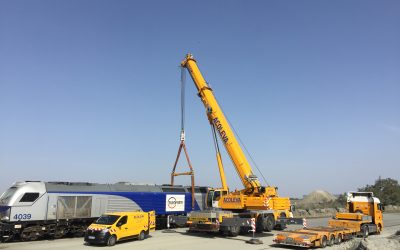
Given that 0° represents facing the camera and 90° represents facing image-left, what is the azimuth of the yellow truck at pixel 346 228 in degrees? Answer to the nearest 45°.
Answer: approximately 225°

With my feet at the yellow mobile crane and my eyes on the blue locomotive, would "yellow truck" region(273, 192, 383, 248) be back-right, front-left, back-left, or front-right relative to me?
back-left

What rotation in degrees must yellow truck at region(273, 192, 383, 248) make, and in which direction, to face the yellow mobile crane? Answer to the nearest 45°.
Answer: approximately 135° to its left

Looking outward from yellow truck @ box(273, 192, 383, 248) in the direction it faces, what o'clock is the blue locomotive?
The blue locomotive is roughly at 7 o'clock from the yellow truck.
